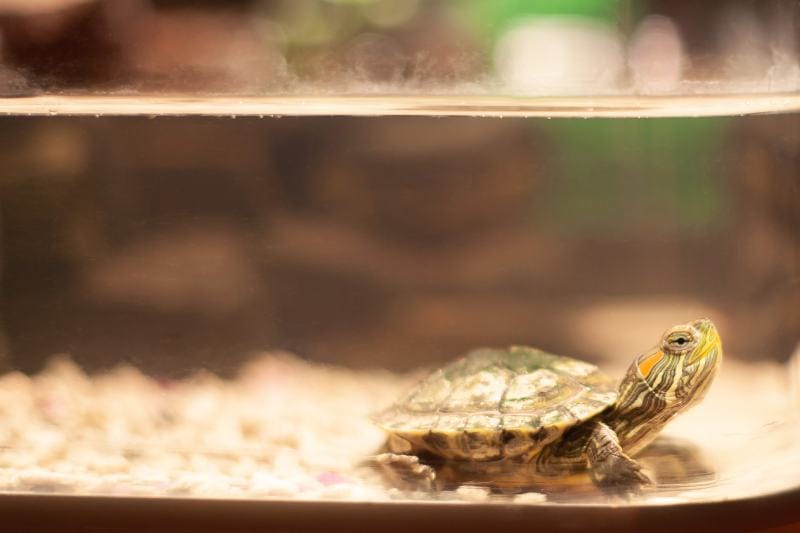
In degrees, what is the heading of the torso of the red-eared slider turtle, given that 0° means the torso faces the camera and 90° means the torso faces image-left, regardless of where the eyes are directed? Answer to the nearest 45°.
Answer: approximately 270°
